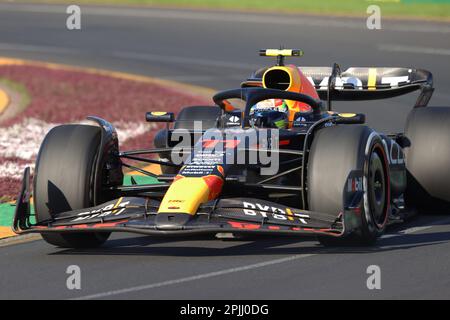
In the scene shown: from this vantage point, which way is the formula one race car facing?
toward the camera
